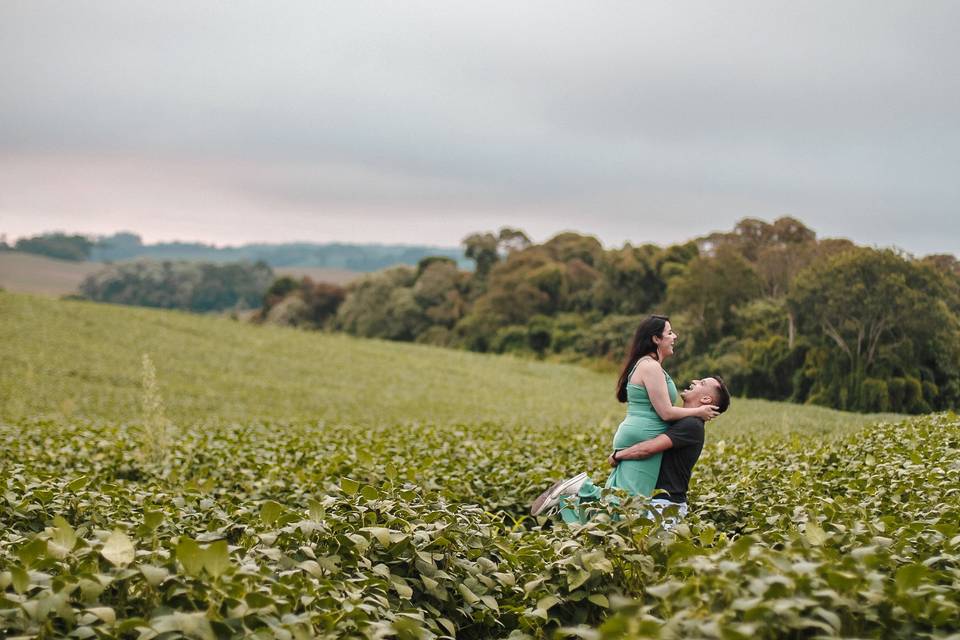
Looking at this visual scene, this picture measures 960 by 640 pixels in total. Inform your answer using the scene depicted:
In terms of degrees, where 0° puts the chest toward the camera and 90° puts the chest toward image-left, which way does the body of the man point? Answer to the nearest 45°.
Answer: approximately 90°

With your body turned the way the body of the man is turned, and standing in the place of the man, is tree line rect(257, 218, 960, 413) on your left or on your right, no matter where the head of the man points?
on your right

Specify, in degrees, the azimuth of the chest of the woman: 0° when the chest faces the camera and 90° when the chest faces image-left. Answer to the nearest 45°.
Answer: approximately 270°

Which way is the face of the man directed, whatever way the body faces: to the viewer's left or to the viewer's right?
to the viewer's left

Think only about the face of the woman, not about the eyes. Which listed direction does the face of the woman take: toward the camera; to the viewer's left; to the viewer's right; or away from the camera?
to the viewer's right
